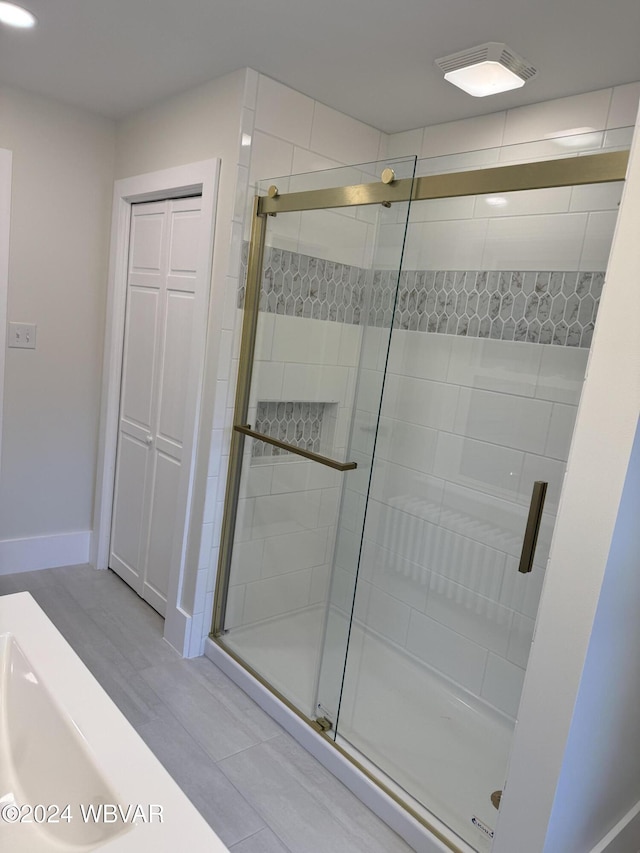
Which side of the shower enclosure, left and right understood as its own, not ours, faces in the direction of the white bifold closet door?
right

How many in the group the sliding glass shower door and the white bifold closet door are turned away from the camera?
0

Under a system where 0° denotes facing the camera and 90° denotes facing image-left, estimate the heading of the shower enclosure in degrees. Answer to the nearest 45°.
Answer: approximately 45°

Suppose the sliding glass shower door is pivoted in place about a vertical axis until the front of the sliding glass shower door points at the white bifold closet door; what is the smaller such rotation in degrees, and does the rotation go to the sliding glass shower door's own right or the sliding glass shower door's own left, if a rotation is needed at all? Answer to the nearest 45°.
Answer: approximately 90° to the sliding glass shower door's own right
